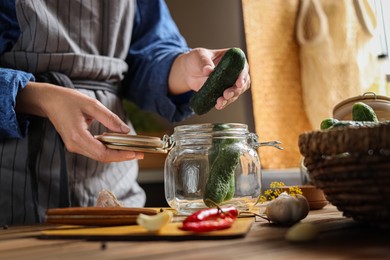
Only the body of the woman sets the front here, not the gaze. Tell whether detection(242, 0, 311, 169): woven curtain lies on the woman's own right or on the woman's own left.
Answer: on the woman's own left

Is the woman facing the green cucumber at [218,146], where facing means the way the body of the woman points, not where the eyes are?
yes

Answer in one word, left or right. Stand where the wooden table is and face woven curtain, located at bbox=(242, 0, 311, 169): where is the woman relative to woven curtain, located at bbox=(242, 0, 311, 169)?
left

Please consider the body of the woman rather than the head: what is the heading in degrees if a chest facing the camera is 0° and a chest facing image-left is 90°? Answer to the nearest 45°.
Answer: approximately 315°

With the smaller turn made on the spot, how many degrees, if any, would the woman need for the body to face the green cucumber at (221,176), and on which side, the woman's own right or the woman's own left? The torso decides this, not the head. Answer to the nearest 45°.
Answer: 0° — they already face it

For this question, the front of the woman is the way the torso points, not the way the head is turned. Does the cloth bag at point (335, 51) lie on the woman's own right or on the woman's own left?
on the woman's own left

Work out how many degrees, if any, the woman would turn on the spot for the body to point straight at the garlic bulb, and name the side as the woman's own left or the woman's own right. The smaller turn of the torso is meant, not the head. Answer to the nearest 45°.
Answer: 0° — they already face it
